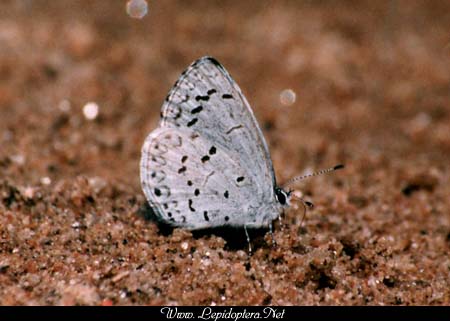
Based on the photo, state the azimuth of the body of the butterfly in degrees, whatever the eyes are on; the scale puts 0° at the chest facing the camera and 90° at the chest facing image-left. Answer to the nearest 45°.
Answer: approximately 270°

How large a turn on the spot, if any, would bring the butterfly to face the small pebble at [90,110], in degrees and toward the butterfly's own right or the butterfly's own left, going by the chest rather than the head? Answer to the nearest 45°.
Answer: approximately 135° to the butterfly's own left

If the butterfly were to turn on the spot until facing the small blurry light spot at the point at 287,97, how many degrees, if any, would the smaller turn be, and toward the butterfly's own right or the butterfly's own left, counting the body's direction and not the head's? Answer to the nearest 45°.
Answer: approximately 90° to the butterfly's own left
